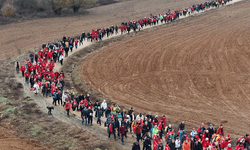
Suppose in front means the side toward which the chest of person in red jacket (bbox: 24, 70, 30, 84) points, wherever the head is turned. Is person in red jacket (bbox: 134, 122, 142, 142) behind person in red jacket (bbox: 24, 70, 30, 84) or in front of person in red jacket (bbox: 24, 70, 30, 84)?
in front

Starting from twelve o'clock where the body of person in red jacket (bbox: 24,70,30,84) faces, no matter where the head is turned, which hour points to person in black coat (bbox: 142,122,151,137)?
The person in black coat is roughly at 11 o'clock from the person in red jacket.

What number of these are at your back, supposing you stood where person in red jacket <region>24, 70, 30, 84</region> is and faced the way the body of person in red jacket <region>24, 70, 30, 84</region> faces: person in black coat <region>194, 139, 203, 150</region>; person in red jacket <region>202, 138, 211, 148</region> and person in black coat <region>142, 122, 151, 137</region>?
0

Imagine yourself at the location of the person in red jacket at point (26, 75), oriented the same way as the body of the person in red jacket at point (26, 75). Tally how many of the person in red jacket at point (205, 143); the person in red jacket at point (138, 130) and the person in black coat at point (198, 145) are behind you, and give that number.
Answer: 0

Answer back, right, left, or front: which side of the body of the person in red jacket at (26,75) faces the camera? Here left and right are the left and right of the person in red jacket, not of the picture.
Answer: front

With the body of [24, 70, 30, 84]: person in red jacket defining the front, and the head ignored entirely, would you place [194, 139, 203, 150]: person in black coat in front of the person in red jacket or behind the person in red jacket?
in front

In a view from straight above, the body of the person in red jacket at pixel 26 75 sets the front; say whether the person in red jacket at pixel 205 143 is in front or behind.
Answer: in front

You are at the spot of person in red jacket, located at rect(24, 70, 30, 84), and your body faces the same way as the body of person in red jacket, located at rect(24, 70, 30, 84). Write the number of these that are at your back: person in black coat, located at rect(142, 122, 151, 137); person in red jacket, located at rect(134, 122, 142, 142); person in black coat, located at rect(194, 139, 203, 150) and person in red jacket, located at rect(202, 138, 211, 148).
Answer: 0
